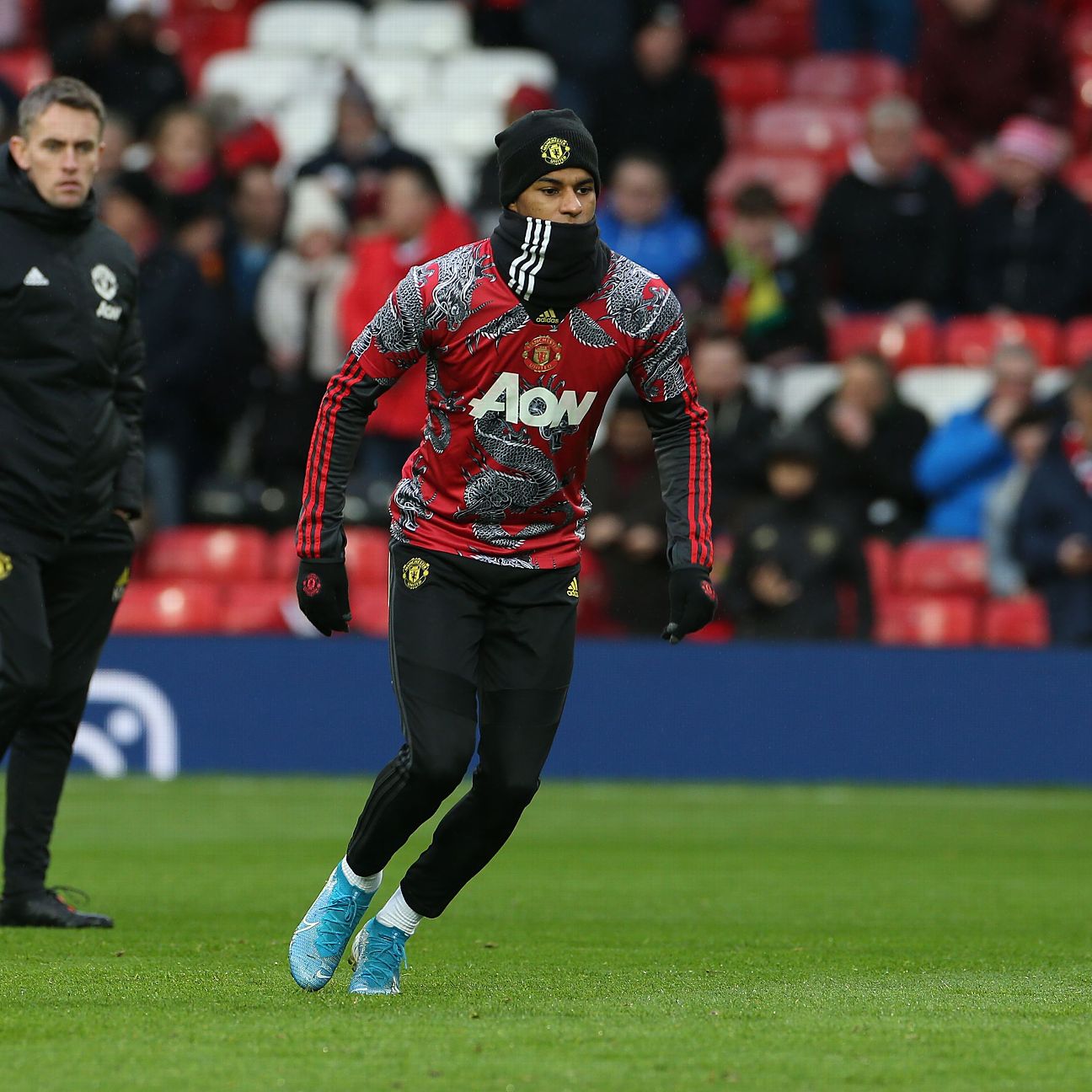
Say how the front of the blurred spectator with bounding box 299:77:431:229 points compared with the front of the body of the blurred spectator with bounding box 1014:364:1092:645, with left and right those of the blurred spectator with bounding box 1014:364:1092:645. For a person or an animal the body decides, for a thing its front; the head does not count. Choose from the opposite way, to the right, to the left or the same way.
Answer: the same way

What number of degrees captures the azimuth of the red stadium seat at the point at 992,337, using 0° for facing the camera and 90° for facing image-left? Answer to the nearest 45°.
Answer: approximately 0°

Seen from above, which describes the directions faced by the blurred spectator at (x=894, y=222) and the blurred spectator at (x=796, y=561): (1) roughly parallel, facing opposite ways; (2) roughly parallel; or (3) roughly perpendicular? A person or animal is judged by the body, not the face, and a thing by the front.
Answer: roughly parallel

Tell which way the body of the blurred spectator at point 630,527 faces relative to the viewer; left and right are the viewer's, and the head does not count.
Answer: facing the viewer

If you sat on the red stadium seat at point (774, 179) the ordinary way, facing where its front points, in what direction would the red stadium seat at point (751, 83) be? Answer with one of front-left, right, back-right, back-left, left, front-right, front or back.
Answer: back

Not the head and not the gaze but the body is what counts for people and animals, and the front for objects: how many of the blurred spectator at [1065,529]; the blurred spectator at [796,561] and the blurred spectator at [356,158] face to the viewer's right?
0

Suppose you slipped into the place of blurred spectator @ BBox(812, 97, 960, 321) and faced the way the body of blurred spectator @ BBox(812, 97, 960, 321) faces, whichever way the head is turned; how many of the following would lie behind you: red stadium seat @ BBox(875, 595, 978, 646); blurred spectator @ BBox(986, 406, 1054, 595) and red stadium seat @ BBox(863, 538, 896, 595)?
0

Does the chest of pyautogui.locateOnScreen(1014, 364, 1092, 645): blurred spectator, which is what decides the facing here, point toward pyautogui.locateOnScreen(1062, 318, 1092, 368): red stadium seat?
no

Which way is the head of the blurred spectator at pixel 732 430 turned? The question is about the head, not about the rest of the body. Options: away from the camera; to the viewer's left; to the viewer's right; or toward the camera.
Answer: toward the camera

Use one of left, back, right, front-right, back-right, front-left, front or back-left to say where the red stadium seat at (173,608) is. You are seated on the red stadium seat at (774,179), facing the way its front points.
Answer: front-right

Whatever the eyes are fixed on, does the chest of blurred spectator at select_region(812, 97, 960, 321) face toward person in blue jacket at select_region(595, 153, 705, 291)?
no

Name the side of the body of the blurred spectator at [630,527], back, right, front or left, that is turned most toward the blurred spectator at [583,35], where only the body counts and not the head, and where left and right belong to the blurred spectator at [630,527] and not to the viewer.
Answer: back

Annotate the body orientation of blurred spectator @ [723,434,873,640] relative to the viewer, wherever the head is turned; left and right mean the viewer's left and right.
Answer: facing the viewer

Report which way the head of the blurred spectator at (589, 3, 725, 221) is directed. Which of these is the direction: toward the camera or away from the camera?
toward the camera

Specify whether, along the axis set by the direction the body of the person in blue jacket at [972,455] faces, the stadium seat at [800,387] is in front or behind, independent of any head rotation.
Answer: behind

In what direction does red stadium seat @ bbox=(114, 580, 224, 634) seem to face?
toward the camera

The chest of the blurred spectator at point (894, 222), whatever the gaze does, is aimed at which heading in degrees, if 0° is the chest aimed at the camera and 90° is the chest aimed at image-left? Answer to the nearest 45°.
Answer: approximately 0°

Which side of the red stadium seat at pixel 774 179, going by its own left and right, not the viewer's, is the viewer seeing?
front

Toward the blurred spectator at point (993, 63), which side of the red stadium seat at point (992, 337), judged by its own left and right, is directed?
back

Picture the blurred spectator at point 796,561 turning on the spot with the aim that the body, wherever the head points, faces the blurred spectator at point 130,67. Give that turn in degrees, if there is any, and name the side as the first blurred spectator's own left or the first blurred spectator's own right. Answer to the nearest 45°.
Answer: approximately 135° to the first blurred spectator's own right
